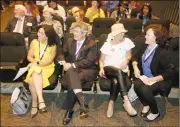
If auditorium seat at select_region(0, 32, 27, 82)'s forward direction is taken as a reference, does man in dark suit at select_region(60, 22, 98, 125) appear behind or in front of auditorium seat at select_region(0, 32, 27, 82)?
in front

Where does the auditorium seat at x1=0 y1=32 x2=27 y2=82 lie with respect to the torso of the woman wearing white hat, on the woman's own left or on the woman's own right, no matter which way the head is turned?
on the woman's own right

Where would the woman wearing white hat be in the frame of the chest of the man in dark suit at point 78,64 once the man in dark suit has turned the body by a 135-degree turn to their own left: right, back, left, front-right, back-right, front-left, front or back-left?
front

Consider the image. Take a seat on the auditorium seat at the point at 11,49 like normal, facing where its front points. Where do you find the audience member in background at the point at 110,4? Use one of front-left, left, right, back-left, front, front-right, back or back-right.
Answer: back-left

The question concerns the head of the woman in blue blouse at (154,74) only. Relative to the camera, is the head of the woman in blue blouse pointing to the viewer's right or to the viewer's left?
to the viewer's left

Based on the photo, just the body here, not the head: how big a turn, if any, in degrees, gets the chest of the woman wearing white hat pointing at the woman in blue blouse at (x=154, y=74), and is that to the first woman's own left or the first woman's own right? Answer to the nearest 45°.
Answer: approximately 90° to the first woman's own left

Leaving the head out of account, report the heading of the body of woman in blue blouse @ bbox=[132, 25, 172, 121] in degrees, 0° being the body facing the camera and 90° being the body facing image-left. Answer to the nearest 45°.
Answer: approximately 45°

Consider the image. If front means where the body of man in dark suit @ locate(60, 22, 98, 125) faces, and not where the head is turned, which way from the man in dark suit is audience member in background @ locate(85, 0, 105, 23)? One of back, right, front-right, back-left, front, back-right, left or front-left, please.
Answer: back-right

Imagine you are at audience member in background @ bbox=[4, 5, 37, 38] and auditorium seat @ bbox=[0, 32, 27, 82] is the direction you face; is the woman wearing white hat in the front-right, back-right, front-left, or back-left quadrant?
front-left

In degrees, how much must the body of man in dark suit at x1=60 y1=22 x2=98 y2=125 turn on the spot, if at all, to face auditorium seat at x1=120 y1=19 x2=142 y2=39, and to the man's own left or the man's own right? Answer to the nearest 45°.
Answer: approximately 180°

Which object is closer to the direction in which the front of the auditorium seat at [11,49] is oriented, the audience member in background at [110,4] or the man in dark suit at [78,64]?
the man in dark suit

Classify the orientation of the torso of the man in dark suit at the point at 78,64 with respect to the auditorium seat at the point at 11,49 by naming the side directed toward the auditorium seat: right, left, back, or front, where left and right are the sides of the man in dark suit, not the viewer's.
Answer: right

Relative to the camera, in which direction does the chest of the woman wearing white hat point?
toward the camera

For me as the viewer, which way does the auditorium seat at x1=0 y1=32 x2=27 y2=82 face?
facing the viewer

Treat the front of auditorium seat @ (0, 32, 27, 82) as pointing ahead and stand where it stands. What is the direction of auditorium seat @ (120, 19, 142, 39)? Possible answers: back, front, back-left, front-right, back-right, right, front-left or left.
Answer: left

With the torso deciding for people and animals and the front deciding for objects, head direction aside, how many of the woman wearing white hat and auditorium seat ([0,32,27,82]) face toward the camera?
2

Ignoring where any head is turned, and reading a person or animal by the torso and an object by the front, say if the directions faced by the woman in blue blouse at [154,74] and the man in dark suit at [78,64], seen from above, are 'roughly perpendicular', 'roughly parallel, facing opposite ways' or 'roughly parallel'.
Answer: roughly parallel

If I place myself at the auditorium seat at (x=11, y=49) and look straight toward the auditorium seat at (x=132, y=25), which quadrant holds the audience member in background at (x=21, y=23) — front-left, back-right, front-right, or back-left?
front-left

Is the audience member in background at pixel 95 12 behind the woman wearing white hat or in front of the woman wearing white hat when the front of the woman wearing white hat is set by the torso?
behind
